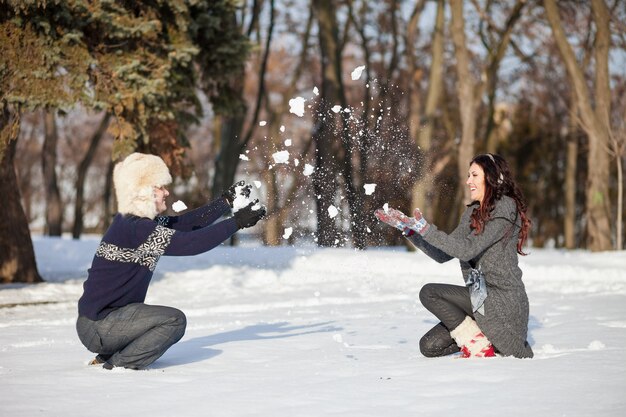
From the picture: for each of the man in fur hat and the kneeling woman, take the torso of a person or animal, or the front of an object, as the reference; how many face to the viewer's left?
1

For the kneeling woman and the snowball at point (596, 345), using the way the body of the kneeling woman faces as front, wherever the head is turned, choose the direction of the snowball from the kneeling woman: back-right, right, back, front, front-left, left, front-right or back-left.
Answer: back-right

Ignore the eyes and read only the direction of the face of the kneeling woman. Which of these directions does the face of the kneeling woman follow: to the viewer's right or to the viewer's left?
to the viewer's left

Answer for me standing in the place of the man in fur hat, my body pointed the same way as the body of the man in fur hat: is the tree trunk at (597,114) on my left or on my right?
on my left

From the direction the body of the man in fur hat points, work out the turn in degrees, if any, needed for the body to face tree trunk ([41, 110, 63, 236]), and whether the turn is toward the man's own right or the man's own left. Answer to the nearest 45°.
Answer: approximately 90° to the man's own left

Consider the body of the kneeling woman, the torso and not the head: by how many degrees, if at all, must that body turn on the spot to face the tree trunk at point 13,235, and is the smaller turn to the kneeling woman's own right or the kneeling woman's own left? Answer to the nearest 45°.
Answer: approximately 45° to the kneeling woman's own right

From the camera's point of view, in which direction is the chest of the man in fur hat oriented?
to the viewer's right

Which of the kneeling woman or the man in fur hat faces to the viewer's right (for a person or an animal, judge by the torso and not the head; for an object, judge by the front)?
the man in fur hat

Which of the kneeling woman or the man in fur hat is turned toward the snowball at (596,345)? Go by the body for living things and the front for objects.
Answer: the man in fur hat

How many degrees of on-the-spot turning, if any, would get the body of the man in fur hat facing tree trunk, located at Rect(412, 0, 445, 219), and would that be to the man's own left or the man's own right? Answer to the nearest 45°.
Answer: approximately 45° to the man's own left

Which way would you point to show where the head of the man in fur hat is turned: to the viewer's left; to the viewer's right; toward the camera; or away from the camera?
to the viewer's right

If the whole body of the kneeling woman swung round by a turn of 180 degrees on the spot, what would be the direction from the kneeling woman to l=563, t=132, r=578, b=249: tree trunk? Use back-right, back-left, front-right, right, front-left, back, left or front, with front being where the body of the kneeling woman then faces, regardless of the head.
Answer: left

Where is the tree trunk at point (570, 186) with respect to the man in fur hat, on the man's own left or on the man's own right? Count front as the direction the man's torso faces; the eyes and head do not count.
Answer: on the man's own left

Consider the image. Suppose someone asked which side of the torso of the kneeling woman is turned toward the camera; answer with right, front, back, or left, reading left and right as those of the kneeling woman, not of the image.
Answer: left

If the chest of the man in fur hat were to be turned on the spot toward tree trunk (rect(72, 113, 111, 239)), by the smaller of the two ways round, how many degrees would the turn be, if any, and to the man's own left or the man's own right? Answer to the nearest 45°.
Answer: approximately 90° to the man's own left

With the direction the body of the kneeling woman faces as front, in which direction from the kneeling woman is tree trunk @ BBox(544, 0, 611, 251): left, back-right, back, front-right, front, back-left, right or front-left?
right

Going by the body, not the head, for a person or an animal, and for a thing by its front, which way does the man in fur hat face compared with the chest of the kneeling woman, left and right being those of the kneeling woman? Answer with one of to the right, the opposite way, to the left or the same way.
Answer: the opposite way
